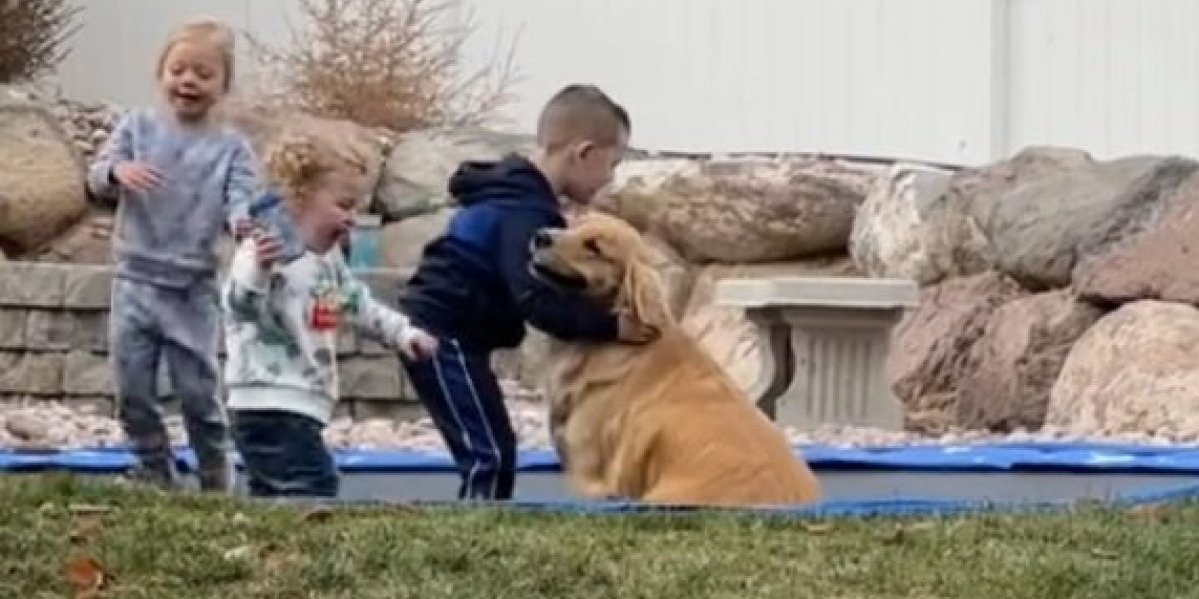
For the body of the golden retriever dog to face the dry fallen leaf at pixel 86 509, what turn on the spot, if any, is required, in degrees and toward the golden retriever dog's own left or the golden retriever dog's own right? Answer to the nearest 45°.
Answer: approximately 45° to the golden retriever dog's own left

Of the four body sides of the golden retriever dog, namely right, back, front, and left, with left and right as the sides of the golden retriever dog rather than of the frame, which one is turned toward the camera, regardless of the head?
left

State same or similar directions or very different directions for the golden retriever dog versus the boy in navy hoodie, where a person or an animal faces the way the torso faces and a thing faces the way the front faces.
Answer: very different directions

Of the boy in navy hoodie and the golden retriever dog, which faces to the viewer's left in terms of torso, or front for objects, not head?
the golden retriever dog

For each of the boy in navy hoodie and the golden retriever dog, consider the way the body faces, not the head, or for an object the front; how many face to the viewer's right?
1

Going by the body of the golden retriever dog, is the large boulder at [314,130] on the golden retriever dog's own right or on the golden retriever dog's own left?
on the golden retriever dog's own right

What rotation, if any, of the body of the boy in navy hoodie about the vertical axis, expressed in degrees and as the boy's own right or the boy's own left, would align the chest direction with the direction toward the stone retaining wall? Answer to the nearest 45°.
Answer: approximately 135° to the boy's own left

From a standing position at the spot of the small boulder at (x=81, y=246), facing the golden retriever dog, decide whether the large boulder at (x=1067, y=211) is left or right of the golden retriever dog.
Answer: left

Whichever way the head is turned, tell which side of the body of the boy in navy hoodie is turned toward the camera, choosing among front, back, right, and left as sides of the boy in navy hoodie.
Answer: right

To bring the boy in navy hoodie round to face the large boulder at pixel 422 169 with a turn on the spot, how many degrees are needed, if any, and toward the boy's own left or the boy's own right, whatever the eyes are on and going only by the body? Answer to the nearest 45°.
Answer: approximately 90° to the boy's own left
